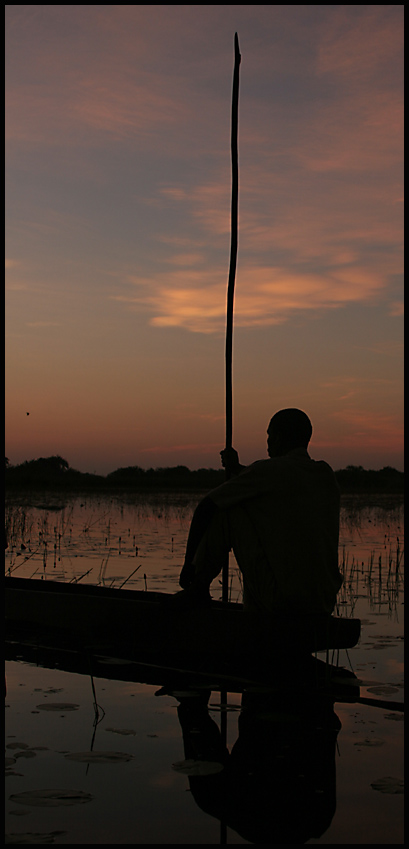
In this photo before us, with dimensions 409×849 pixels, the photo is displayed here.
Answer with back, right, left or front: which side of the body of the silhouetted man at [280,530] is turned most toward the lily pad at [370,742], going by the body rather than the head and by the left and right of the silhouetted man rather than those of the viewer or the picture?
back

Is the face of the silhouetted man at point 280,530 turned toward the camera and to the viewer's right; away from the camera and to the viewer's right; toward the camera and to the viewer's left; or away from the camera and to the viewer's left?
away from the camera and to the viewer's left

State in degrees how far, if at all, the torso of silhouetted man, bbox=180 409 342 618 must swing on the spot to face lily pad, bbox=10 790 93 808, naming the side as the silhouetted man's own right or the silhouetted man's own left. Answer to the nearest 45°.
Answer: approximately 90° to the silhouetted man's own left

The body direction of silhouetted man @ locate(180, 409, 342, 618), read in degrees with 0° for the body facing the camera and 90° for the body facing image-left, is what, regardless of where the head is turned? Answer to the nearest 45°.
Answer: approximately 135°

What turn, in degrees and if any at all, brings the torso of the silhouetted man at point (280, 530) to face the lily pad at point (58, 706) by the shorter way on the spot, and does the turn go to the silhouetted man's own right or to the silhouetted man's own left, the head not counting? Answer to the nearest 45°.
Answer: approximately 45° to the silhouetted man's own left

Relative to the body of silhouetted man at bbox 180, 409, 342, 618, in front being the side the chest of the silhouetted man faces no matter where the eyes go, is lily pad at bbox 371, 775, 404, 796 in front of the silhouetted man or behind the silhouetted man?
behind
